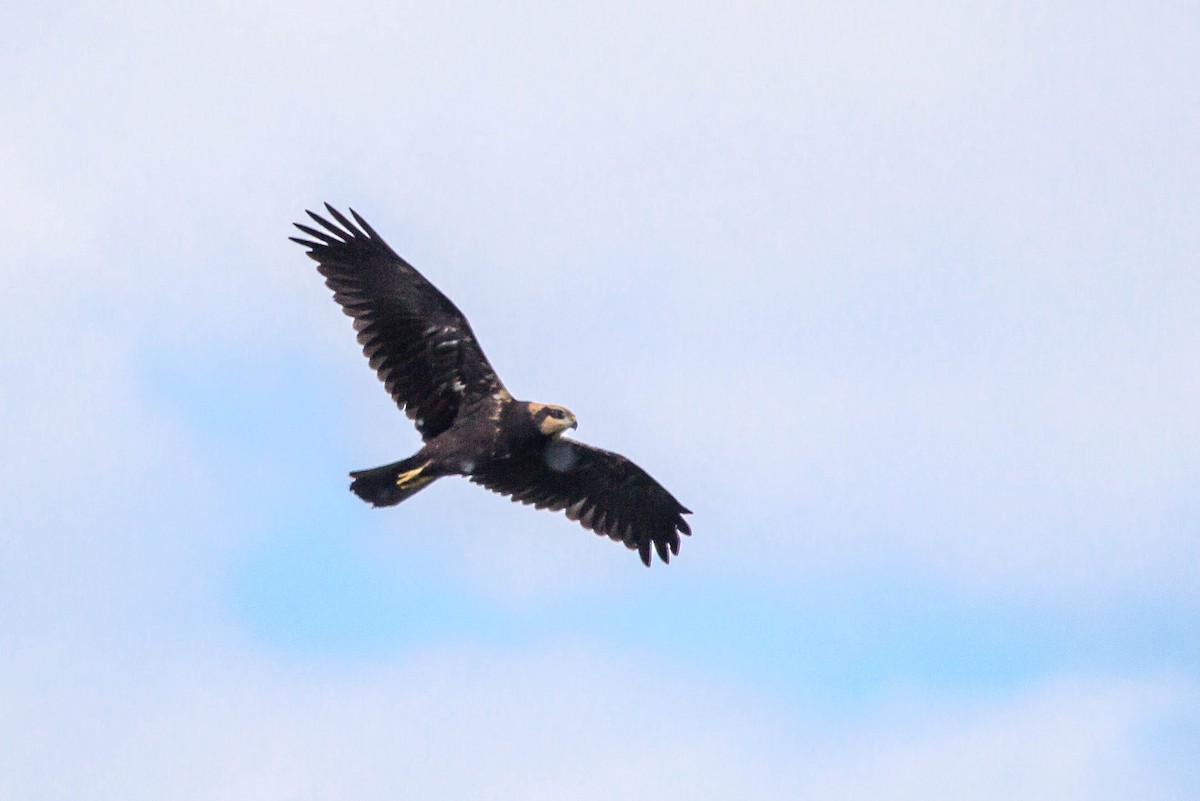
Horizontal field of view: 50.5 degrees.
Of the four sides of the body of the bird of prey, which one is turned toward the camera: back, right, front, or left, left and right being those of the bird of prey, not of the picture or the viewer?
right
